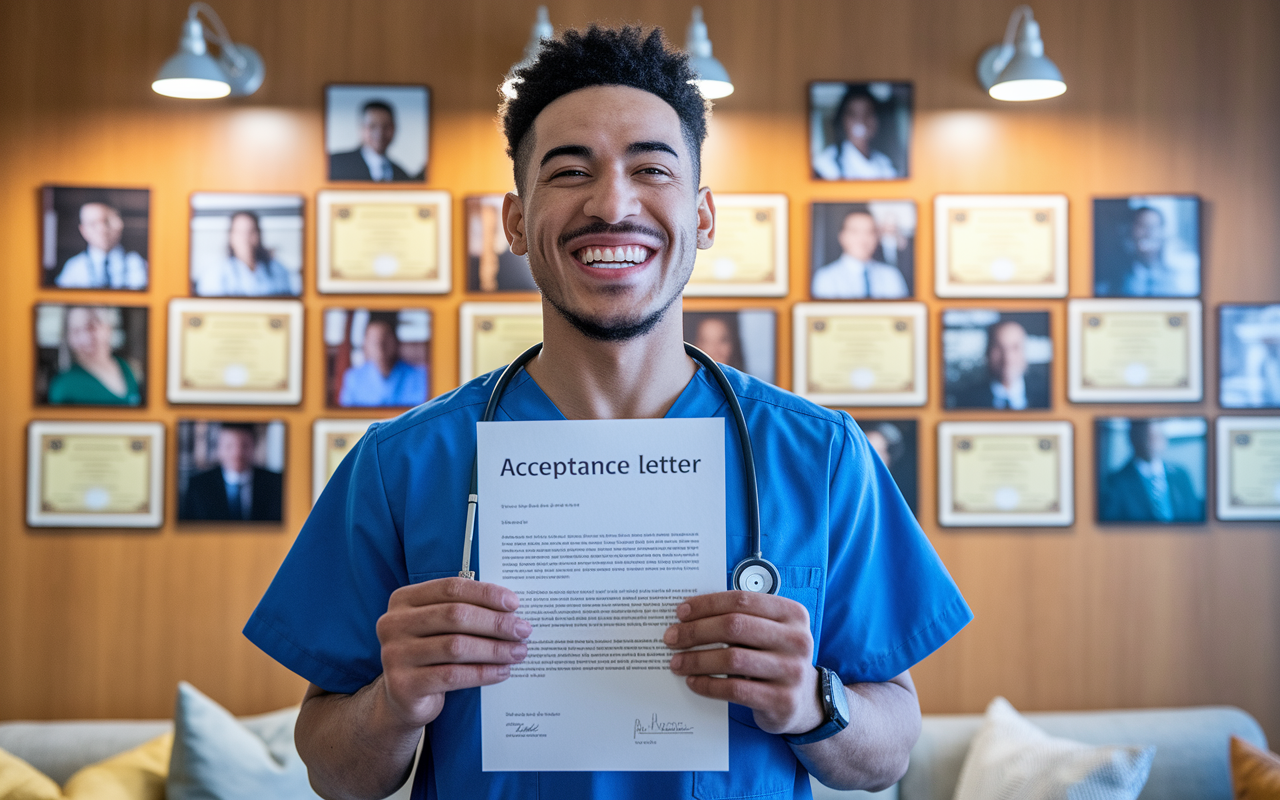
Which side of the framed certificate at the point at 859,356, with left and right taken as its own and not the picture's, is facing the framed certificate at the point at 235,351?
right

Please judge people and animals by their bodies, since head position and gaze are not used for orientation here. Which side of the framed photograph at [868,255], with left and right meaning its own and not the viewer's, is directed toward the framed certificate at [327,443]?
right

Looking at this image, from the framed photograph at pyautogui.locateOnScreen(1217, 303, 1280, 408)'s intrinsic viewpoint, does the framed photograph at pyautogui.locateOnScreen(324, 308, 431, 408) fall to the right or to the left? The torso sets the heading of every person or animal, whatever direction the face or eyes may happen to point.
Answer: on its right

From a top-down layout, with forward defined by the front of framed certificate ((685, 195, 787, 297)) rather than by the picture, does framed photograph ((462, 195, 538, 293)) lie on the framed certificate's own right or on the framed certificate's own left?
on the framed certificate's own right

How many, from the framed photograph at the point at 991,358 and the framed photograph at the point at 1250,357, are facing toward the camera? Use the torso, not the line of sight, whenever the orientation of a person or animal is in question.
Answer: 2

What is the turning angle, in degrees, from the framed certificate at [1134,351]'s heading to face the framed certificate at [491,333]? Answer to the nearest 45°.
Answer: approximately 45° to its right

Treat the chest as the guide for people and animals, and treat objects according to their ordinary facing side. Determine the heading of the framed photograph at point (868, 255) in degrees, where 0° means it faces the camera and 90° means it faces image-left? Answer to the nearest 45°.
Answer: approximately 0°
